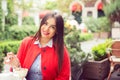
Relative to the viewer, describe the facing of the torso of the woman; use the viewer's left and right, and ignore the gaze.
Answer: facing the viewer

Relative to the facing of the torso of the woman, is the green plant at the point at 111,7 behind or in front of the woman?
behind

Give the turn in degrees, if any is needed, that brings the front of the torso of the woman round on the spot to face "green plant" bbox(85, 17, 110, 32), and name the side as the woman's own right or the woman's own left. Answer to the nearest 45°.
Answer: approximately 180°

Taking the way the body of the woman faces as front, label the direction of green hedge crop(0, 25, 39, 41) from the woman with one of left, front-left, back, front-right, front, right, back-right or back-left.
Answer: back
